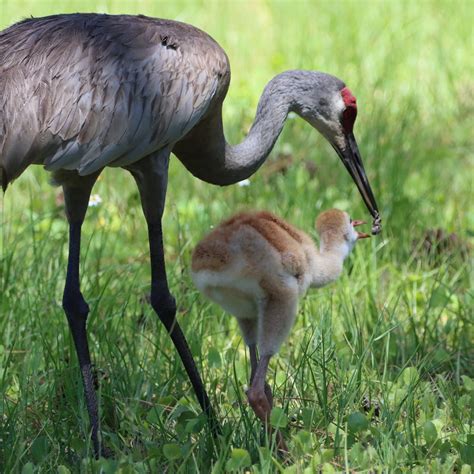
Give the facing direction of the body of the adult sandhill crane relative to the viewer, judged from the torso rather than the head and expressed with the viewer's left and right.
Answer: facing to the right of the viewer
